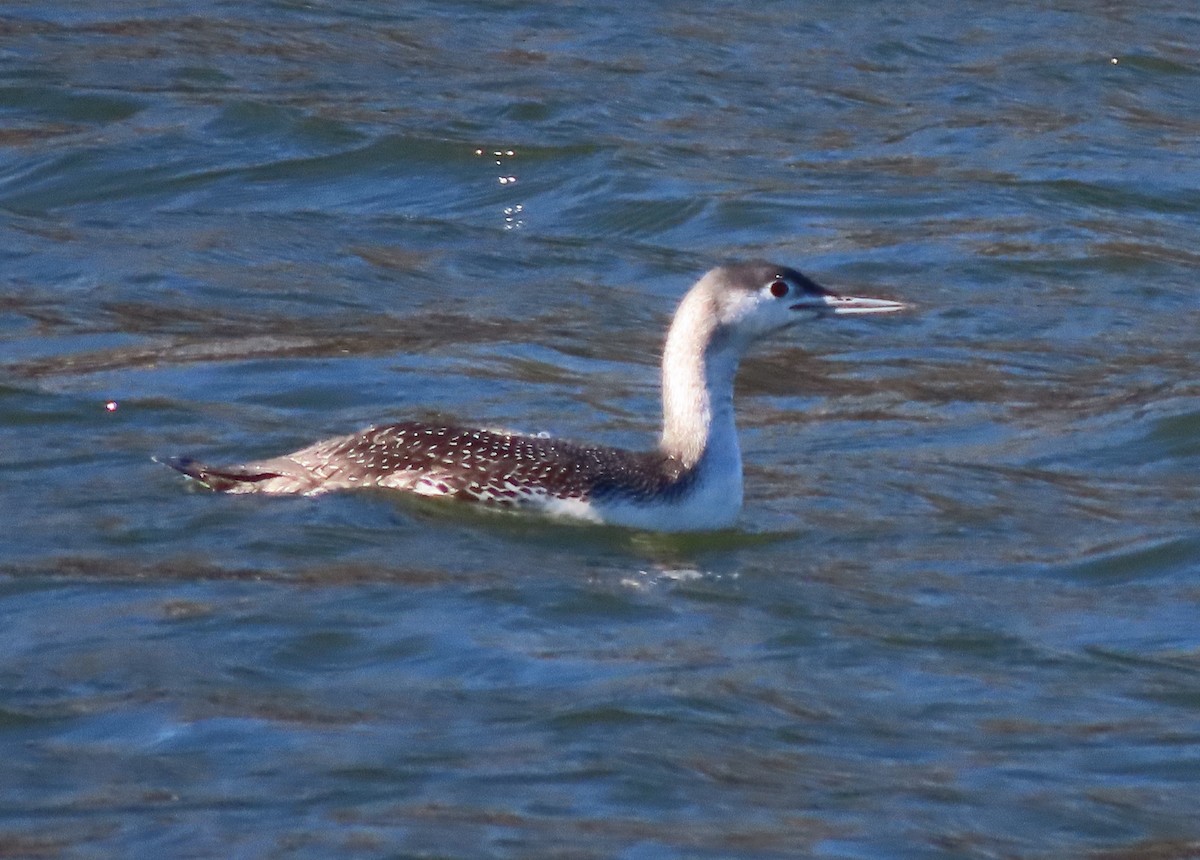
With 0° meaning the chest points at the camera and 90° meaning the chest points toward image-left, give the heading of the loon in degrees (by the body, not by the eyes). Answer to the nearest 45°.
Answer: approximately 270°
